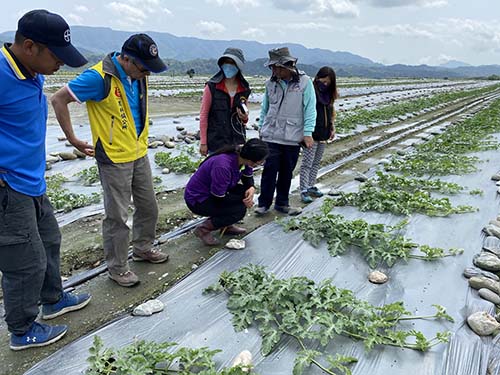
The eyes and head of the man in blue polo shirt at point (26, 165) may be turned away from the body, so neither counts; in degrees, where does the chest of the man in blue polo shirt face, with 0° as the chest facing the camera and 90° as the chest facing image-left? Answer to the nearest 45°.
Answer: approximately 270°

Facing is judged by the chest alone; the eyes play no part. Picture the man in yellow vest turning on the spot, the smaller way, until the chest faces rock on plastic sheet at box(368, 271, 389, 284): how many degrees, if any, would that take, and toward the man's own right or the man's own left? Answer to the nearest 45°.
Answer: approximately 45° to the man's own left

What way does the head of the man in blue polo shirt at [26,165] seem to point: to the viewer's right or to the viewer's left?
to the viewer's right

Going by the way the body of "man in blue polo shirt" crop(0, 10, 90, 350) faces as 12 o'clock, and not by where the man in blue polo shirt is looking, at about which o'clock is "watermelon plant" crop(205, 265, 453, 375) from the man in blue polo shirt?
The watermelon plant is roughly at 1 o'clock from the man in blue polo shirt.

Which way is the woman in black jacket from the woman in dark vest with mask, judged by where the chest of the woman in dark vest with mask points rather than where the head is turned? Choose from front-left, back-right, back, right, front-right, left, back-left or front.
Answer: back-left

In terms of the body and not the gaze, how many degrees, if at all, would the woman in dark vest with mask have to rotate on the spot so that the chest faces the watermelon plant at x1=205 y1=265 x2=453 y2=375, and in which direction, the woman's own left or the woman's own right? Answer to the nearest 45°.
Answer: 0° — they already face it

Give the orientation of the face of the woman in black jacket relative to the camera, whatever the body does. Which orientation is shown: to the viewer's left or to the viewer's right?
to the viewer's left

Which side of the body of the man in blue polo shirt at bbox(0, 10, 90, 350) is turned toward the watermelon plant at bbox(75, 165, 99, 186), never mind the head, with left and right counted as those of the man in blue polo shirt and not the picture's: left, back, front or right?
left

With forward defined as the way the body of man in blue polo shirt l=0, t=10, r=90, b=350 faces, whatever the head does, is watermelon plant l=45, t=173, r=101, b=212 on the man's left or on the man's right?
on the man's left

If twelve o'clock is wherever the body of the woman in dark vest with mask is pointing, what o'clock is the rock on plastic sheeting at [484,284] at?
The rock on plastic sheeting is roughly at 10 o'clock from the woman in dark vest with mask.

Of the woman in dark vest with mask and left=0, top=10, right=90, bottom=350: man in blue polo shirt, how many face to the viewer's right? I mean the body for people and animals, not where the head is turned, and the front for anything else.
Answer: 1

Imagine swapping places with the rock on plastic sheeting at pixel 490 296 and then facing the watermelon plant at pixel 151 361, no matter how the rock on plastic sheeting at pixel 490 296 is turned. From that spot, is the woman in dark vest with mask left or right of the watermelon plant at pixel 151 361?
right
